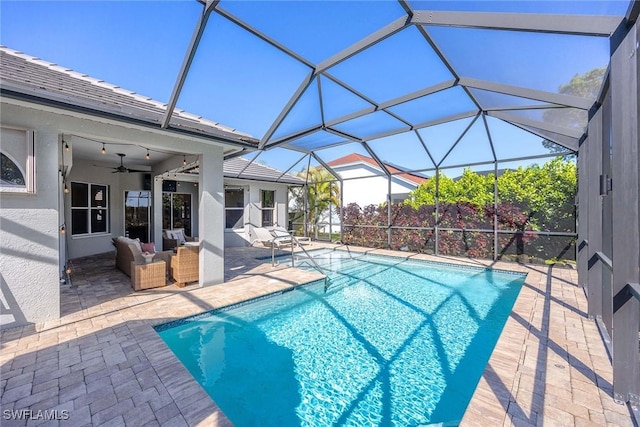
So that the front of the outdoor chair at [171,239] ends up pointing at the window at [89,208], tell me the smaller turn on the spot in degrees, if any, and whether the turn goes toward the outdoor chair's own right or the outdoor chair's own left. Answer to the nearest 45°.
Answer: approximately 135° to the outdoor chair's own right

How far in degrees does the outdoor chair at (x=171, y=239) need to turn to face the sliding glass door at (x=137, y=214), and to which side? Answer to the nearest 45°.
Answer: approximately 180°

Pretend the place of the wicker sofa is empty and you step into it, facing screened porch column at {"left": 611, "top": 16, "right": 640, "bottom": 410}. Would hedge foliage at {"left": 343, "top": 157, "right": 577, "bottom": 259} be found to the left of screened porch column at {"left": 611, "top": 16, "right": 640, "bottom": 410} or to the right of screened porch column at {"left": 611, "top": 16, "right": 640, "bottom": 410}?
left

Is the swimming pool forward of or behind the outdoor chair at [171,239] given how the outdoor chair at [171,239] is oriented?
forward

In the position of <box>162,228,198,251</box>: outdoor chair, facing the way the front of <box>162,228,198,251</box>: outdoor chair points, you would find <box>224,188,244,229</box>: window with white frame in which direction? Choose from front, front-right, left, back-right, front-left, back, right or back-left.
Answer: left

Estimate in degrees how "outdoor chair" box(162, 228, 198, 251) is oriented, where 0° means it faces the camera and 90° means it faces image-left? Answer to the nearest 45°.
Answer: approximately 315°

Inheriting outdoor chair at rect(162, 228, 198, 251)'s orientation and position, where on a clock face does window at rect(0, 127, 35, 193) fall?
The window is roughly at 2 o'clock from the outdoor chair.

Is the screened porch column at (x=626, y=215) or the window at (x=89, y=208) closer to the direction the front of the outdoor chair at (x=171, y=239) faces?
the screened porch column

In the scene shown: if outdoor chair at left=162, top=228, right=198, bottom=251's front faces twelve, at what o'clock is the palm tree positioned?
The palm tree is roughly at 10 o'clock from the outdoor chair.

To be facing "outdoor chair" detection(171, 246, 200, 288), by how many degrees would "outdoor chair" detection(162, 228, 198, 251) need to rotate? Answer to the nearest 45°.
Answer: approximately 45° to its right

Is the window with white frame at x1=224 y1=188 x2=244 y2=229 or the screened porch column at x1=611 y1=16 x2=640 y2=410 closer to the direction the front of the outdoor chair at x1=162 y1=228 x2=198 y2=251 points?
the screened porch column

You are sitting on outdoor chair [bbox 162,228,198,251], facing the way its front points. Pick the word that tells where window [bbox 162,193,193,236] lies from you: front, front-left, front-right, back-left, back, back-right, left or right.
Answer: back-left
